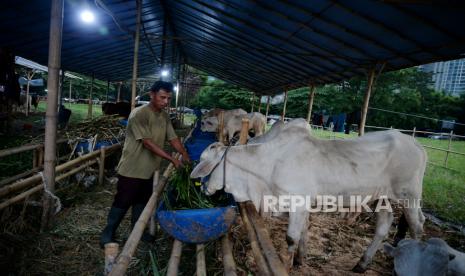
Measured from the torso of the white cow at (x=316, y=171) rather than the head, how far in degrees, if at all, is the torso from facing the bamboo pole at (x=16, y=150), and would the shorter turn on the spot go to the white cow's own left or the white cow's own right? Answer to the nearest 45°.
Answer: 0° — it already faces it

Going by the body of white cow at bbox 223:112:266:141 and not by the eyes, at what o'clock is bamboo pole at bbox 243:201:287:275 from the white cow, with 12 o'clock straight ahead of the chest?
The bamboo pole is roughly at 9 o'clock from the white cow.

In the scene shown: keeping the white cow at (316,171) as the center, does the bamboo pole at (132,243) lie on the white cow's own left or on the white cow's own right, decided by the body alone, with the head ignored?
on the white cow's own left

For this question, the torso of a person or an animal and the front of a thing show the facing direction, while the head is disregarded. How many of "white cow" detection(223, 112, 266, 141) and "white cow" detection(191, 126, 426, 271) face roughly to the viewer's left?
2

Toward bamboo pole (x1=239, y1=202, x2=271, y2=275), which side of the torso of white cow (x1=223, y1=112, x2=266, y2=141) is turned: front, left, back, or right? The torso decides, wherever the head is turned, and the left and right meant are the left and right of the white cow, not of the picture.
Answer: left

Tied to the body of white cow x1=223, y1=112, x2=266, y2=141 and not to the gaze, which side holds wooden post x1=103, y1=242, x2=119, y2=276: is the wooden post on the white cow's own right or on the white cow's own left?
on the white cow's own left

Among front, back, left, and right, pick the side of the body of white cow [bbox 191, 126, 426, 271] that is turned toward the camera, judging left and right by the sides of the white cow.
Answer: left

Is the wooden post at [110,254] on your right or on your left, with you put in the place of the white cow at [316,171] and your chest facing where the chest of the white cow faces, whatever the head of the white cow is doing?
on your left

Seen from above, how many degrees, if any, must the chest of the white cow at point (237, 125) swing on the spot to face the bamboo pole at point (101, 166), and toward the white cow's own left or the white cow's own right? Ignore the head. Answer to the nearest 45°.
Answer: approximately 45° to the white cow's own left

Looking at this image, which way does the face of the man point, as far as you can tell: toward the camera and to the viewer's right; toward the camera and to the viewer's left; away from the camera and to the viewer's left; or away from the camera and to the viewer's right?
toward the camera and to the viewer's right

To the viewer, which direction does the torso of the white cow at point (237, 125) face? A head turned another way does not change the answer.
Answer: to the viewer's left

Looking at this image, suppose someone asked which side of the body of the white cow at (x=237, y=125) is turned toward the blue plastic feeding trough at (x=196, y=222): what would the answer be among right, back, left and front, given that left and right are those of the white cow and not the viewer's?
left
